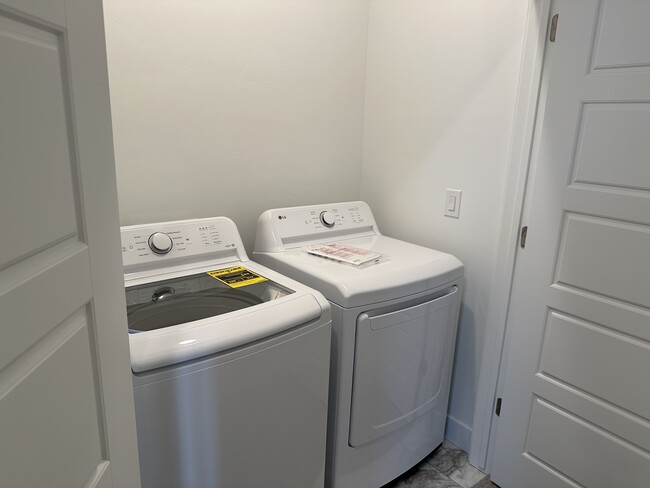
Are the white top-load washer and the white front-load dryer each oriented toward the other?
no

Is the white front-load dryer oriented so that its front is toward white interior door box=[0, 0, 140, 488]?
no

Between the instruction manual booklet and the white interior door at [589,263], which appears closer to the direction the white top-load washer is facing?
the white interior door

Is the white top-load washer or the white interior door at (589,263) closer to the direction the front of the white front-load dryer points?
the white interior door

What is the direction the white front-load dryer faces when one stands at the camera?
facing the viewer and to the right of the viewer

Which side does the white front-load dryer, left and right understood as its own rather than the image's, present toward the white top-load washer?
right

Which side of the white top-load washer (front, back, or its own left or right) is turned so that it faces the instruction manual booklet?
left

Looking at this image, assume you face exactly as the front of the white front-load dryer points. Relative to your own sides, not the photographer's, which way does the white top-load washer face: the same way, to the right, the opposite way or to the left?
the same way
